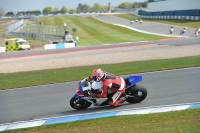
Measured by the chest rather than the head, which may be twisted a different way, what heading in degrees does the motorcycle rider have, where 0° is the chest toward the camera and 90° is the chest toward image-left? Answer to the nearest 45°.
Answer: approximately 90°

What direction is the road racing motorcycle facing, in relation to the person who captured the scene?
facing to the left of the viewer
